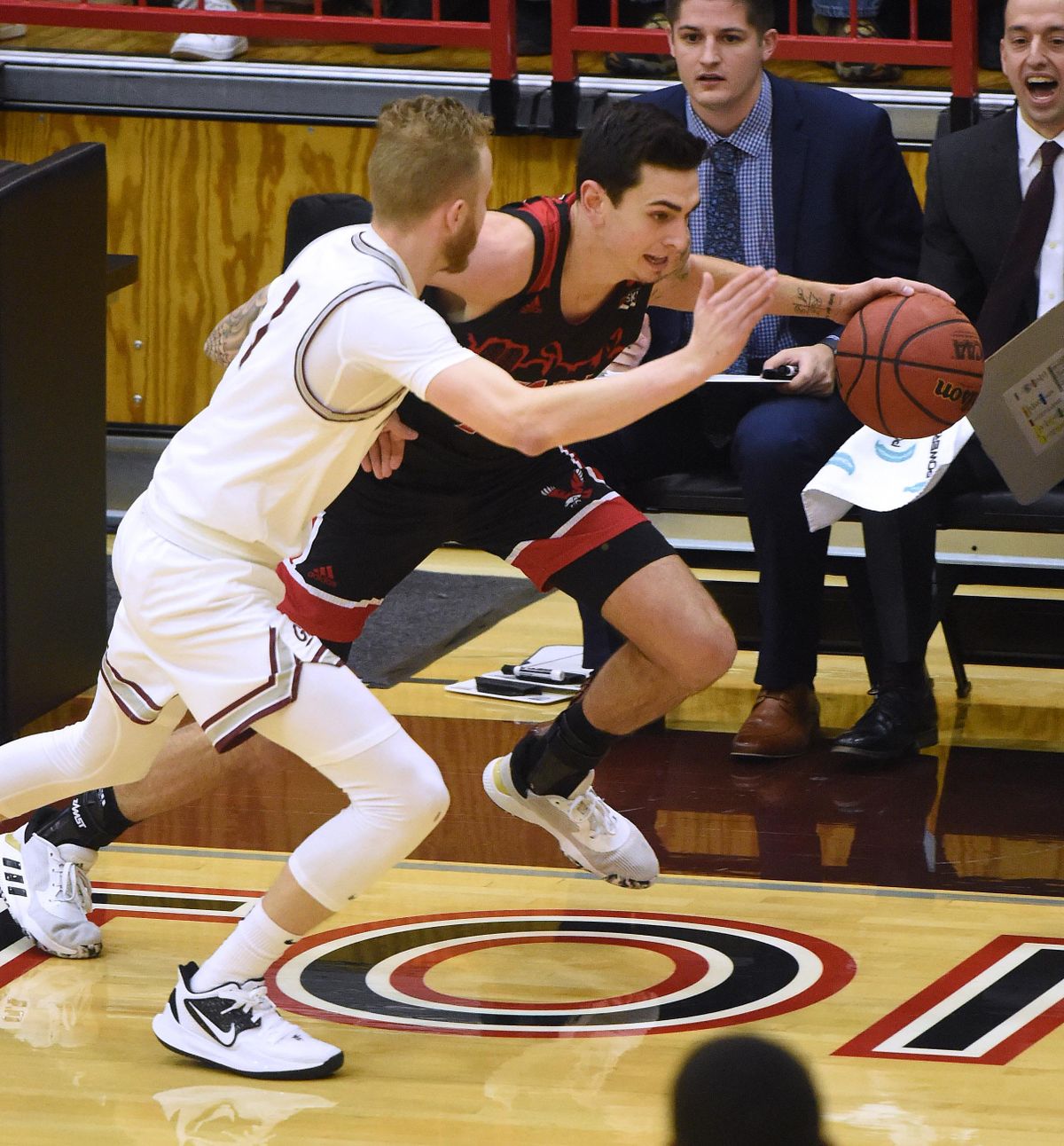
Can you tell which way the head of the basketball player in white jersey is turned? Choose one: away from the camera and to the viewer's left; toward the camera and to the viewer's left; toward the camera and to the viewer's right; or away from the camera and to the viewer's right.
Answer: away from the camera and to the viewer's right

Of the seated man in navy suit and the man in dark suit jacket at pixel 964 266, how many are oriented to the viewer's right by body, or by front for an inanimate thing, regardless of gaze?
0

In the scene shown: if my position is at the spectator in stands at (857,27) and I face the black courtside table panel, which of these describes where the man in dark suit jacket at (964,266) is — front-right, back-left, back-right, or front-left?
front-left

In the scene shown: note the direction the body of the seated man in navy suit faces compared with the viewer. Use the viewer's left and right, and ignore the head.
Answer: facing the viewer and to the left of the viewer

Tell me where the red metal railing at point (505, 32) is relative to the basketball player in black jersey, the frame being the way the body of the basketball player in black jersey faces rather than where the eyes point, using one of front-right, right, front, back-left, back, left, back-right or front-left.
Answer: back-left

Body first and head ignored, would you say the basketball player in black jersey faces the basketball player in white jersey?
no

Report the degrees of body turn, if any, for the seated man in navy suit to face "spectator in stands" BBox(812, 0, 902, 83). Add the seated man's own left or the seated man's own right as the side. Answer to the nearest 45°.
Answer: approximately 135° to the seated man's own right

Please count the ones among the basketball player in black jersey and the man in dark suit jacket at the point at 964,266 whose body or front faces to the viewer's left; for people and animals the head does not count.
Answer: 0

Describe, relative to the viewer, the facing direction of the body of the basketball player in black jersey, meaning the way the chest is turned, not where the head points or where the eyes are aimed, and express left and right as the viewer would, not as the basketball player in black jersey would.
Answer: facing the viewer and to the right of the viewer

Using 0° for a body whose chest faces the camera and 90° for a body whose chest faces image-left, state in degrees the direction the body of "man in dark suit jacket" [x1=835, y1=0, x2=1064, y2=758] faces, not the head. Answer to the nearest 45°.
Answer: approximately 0°

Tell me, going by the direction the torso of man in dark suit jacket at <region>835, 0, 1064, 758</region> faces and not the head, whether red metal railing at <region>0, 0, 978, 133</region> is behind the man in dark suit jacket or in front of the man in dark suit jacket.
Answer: behind

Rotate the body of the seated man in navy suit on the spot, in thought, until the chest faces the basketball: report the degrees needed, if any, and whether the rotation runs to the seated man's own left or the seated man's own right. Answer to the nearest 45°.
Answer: approximately 45° to the seated man's own left

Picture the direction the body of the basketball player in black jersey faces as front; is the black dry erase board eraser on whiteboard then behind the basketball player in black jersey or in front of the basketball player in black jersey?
behind

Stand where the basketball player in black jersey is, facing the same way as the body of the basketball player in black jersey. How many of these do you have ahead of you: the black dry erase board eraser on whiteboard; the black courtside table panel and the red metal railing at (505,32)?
0

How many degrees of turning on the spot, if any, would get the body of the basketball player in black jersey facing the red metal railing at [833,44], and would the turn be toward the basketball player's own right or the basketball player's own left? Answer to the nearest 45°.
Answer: approximately 135° to the basketball player's own left

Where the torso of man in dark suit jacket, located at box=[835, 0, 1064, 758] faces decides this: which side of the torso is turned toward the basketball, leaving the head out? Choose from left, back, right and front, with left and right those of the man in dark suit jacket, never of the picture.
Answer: front

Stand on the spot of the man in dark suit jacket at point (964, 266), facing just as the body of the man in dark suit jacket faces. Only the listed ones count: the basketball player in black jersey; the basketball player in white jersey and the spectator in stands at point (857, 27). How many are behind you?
1

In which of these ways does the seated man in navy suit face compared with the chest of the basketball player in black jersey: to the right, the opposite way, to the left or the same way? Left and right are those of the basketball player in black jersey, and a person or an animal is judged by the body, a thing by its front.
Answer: to the right
